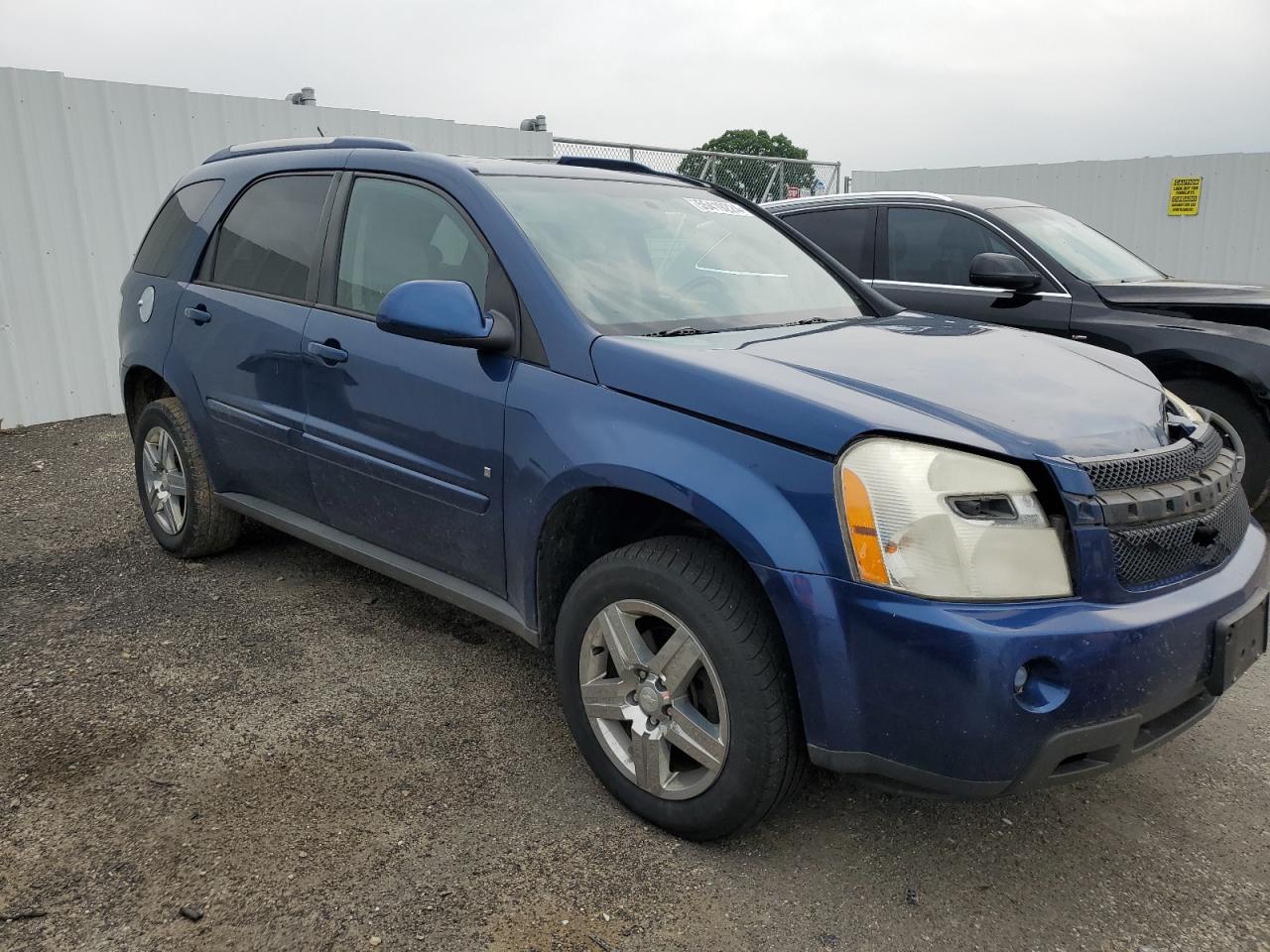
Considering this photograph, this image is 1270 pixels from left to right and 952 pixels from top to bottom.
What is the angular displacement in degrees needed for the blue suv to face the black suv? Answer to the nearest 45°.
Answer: approximately 90° to its left

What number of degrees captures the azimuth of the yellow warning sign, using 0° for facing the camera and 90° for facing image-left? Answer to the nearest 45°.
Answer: approximately 0°

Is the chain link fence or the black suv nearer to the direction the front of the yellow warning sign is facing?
the black suv

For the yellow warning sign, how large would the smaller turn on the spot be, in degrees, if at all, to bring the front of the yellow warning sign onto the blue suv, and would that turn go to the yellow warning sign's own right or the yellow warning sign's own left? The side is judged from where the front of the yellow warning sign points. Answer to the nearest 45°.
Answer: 0° — it already faces it

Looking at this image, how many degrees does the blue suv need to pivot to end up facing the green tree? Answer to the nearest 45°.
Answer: approximately 135° to its left

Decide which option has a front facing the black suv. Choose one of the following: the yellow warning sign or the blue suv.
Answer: the yellow warning sign

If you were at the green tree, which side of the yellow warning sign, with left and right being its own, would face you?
back

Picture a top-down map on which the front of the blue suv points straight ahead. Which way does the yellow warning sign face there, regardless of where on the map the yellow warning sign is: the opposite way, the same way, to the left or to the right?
to the right

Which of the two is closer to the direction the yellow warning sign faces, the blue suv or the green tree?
the blue suv

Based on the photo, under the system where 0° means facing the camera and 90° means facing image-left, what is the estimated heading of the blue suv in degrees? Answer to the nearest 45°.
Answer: approximately 315°

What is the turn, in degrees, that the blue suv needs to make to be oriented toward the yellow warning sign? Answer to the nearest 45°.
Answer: approximately 90° to its left
